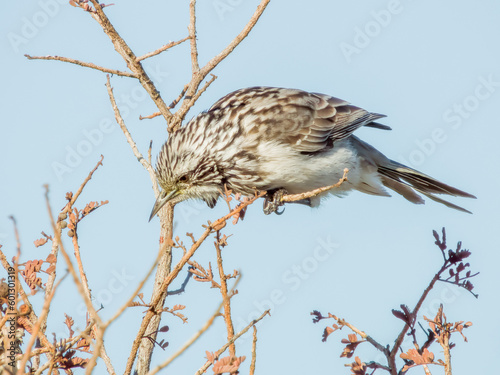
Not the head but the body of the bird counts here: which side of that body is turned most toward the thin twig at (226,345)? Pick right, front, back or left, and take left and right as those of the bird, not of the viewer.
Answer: left

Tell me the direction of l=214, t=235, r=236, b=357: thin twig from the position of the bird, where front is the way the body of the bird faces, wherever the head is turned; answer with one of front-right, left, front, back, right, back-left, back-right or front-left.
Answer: front

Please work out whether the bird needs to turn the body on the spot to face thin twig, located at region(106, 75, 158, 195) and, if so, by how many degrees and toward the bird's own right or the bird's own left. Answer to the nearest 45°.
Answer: approximately 45° to the bird's own left

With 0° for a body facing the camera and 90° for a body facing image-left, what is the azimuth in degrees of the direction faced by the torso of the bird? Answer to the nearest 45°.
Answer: approximately 90°
